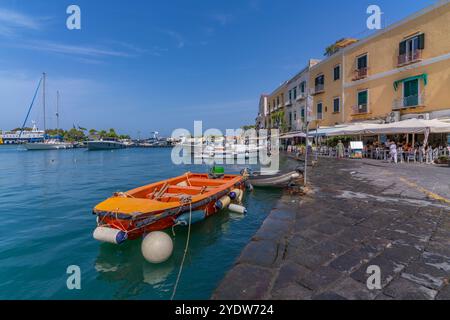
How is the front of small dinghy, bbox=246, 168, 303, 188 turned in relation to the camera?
facing to the right of the viewer

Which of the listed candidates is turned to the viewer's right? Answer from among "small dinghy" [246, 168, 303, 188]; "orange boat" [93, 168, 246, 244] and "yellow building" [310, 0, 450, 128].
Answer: the small dinghy

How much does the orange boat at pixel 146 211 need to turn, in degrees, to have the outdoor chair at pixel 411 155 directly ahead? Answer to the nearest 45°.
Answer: approximately 180°

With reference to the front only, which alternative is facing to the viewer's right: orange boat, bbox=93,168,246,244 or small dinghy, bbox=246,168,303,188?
the small dinghy

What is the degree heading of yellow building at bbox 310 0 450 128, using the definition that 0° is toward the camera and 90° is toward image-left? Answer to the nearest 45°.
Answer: approximately 45°

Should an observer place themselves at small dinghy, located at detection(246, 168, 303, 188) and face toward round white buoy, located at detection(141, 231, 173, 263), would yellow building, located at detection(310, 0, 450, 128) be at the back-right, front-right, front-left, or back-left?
back-left
